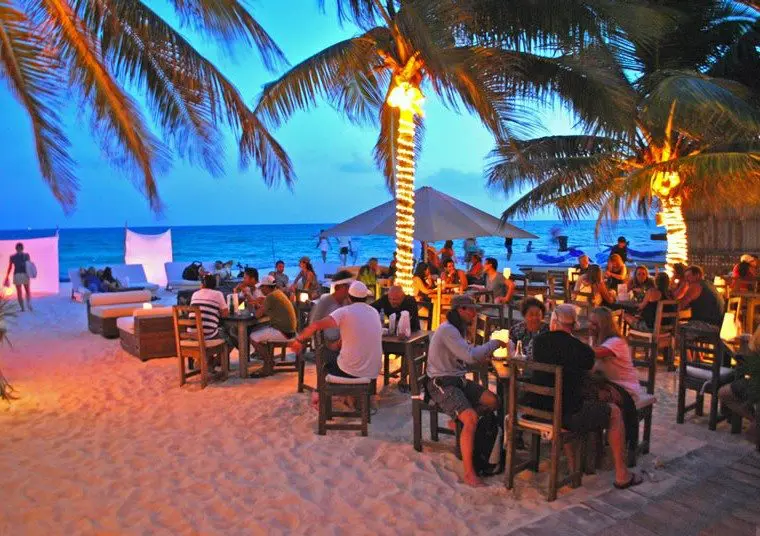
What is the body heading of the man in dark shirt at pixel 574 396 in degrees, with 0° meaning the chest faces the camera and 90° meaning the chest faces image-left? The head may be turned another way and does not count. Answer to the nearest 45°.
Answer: approximately 225°

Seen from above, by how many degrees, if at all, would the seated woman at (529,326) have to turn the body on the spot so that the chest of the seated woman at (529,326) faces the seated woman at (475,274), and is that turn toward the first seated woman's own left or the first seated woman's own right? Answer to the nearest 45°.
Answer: approximately 180°

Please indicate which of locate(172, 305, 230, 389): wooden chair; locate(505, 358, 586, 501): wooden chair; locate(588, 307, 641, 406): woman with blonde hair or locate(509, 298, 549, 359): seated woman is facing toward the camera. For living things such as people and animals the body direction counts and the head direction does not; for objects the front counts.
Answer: the seated woman

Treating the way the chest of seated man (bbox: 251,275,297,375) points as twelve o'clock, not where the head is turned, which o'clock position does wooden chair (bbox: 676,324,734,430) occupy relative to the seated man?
The wooden chair is roughly at 7 o'clock from the seated man.

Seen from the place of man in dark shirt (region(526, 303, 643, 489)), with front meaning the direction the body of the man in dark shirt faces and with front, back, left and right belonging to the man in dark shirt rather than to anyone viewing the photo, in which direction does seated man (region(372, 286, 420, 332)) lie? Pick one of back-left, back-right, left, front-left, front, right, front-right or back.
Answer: left

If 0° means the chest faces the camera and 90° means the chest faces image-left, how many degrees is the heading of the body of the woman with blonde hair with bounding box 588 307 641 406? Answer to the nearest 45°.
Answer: approximately 90°

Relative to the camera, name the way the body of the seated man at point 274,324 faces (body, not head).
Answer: to the viewer's left

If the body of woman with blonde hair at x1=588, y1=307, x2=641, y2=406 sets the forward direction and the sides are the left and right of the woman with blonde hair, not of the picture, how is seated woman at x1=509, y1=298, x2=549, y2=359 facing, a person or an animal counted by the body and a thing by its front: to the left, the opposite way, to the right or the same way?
to the left

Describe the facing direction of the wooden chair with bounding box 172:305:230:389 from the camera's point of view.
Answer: facing away from the viewer and to the right of the viewer

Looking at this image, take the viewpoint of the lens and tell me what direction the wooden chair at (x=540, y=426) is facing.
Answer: facing away from the viewer and to the right of the viewer

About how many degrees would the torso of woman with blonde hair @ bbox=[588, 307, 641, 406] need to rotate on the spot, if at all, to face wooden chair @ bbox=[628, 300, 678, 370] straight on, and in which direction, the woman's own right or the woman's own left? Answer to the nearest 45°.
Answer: approximately 90° to the woman's own right

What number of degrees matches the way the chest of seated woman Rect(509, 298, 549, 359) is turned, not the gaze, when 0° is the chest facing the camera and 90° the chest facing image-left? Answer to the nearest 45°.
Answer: approximately 0°

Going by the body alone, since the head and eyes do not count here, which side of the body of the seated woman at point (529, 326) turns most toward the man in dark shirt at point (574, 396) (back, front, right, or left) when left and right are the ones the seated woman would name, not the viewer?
front

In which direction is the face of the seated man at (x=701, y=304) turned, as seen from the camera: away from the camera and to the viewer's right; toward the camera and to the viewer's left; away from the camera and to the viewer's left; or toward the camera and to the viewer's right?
toward the camera and to the viewer's left
